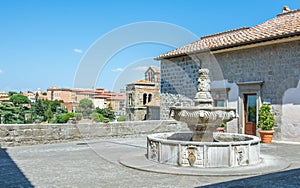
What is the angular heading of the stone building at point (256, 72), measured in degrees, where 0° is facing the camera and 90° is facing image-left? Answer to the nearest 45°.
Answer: approximately 45°

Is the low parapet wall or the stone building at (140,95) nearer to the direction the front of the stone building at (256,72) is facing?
the low parapet wall

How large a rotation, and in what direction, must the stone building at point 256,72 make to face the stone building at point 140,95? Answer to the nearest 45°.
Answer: approximately 90° to its right

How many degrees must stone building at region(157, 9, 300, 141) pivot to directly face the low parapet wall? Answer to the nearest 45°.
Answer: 0° — it already faces it
